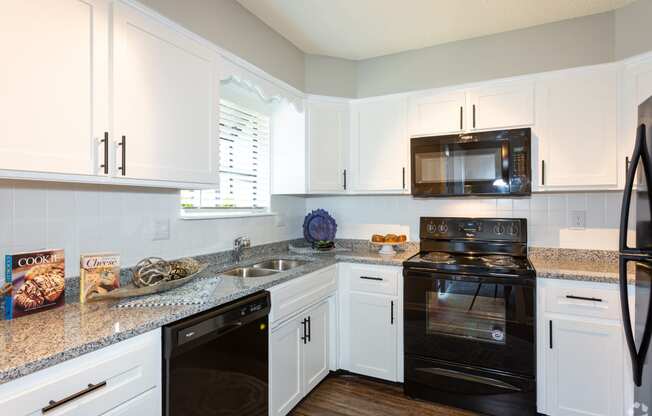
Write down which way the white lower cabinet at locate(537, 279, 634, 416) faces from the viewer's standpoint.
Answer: facing the viewer

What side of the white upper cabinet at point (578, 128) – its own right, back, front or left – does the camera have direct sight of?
front

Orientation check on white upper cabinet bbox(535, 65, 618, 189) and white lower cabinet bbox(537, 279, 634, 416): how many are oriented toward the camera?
2

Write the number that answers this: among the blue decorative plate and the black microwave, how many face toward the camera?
2

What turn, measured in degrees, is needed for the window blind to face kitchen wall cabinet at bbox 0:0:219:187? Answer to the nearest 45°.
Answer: approximately 90° to its right

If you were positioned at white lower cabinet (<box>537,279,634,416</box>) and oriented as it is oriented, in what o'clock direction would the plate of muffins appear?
The plate of muffins is roughly at 3 o'clock from the white lower cabinet.

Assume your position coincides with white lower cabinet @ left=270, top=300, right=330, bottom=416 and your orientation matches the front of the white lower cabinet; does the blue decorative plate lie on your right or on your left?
on your left

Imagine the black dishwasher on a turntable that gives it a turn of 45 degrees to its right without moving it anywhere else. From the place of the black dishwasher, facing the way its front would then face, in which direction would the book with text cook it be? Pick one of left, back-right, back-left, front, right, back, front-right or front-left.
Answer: right

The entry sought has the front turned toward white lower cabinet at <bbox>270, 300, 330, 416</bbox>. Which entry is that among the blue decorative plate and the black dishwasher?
the blue decorative plate

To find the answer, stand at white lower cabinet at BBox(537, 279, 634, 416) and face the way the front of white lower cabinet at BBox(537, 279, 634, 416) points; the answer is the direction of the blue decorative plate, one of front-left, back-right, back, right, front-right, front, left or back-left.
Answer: right

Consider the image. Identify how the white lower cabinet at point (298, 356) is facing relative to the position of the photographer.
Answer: facing the viewer and to the right of the viewer

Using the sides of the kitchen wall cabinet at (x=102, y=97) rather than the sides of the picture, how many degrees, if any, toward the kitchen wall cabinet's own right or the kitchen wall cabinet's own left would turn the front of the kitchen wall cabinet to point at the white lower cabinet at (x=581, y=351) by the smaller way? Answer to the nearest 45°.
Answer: approximately 45° to the kitchen wall cabinet's own left

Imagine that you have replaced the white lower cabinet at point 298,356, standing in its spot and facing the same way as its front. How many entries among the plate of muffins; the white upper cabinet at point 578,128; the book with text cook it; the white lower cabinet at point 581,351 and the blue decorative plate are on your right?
1

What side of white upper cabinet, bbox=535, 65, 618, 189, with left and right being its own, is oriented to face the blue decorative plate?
right

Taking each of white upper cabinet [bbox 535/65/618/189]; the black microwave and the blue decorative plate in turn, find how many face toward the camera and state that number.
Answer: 3

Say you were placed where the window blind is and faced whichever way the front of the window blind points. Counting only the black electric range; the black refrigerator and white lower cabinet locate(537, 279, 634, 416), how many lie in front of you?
3
